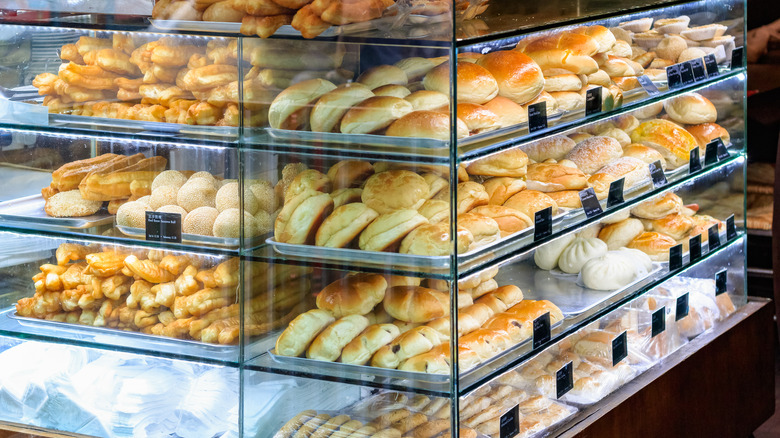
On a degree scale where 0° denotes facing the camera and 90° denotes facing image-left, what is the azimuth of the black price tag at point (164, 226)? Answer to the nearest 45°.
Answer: approximately 0°
